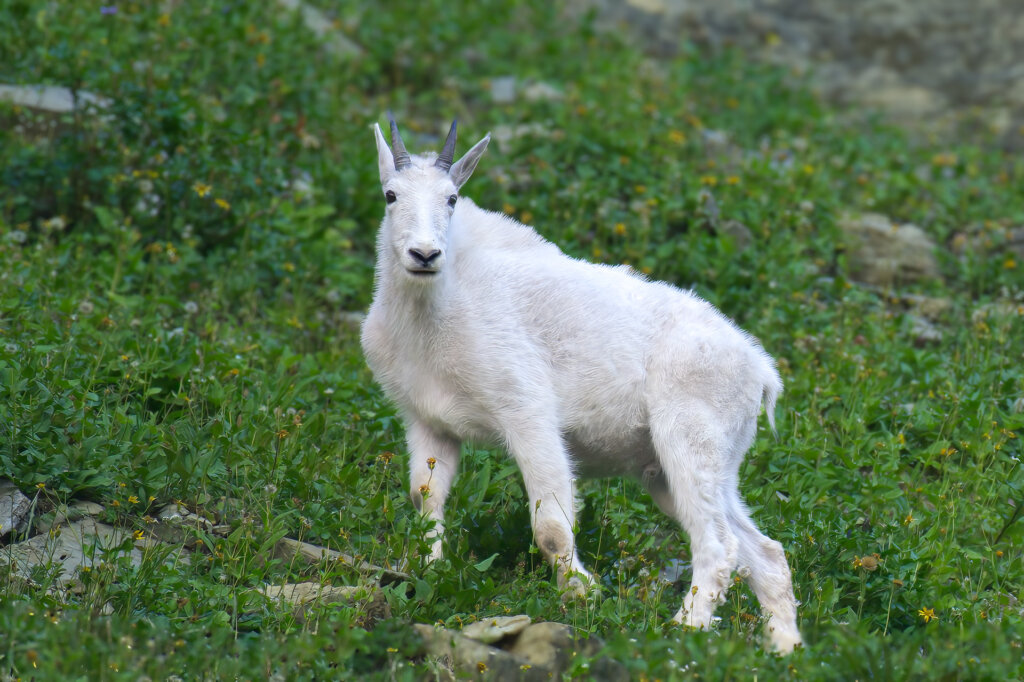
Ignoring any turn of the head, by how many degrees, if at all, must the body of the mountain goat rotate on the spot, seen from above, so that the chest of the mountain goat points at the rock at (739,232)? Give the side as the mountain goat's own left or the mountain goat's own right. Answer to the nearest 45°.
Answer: approximately 135° to the mountain goat's own right

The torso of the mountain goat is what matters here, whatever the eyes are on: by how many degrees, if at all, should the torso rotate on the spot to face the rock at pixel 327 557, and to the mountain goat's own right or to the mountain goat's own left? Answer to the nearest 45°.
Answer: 0° — it already faces it

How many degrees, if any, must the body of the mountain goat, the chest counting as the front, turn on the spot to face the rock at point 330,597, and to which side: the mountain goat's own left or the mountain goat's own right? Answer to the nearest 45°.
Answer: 0° — it already faces it

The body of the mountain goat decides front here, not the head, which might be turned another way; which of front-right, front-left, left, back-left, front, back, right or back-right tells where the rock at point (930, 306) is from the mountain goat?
back

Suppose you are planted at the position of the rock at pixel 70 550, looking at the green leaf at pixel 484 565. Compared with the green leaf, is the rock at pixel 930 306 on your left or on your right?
left

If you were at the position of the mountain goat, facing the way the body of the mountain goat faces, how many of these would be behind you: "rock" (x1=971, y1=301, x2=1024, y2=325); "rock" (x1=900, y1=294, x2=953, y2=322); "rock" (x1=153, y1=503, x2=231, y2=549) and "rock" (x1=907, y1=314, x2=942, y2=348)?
3

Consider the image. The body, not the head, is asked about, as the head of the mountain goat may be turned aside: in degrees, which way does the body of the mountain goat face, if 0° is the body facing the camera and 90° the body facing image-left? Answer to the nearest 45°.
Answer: approximately 45°

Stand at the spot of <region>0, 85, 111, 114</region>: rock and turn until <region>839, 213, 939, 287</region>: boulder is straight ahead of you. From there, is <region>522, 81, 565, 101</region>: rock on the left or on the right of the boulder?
left

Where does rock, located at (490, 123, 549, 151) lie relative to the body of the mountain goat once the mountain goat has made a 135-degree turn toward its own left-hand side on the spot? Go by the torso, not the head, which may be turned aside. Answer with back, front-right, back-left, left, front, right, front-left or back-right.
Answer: left

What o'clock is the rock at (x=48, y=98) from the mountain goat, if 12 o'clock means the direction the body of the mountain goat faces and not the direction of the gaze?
The rock is roughly at 3 o'clock from the mountain goat.
